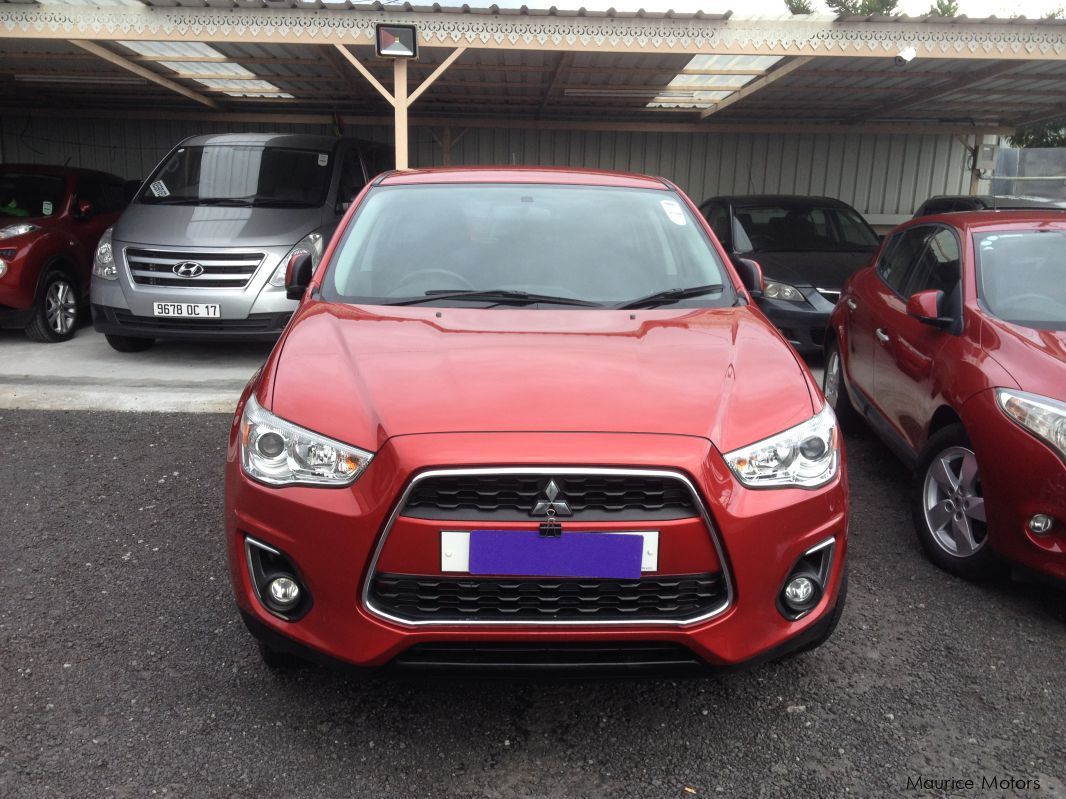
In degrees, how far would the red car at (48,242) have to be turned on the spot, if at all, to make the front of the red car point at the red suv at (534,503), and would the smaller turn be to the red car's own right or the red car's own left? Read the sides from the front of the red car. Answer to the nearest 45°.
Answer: approximately 45° to the red car's own left

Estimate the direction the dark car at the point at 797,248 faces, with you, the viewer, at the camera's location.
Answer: facing the viewer and to the right of the viewer

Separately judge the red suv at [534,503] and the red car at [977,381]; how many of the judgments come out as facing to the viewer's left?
0

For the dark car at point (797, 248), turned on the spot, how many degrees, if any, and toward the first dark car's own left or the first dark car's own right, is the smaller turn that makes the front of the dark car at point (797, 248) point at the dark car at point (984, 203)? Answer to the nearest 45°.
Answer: approximately 90° to the first dark car's own left

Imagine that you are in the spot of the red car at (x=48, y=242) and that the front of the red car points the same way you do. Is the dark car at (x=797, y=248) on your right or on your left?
on your left

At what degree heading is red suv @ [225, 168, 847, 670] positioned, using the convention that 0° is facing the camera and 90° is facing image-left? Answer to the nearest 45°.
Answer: approximately 0°

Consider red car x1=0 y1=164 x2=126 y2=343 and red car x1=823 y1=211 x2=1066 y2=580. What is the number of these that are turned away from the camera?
0

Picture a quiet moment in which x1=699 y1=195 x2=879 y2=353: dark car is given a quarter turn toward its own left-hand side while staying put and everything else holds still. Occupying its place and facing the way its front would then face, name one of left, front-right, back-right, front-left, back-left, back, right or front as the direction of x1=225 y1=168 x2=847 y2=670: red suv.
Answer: back-right

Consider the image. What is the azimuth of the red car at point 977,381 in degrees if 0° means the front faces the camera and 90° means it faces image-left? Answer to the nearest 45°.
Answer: approximately 315°
